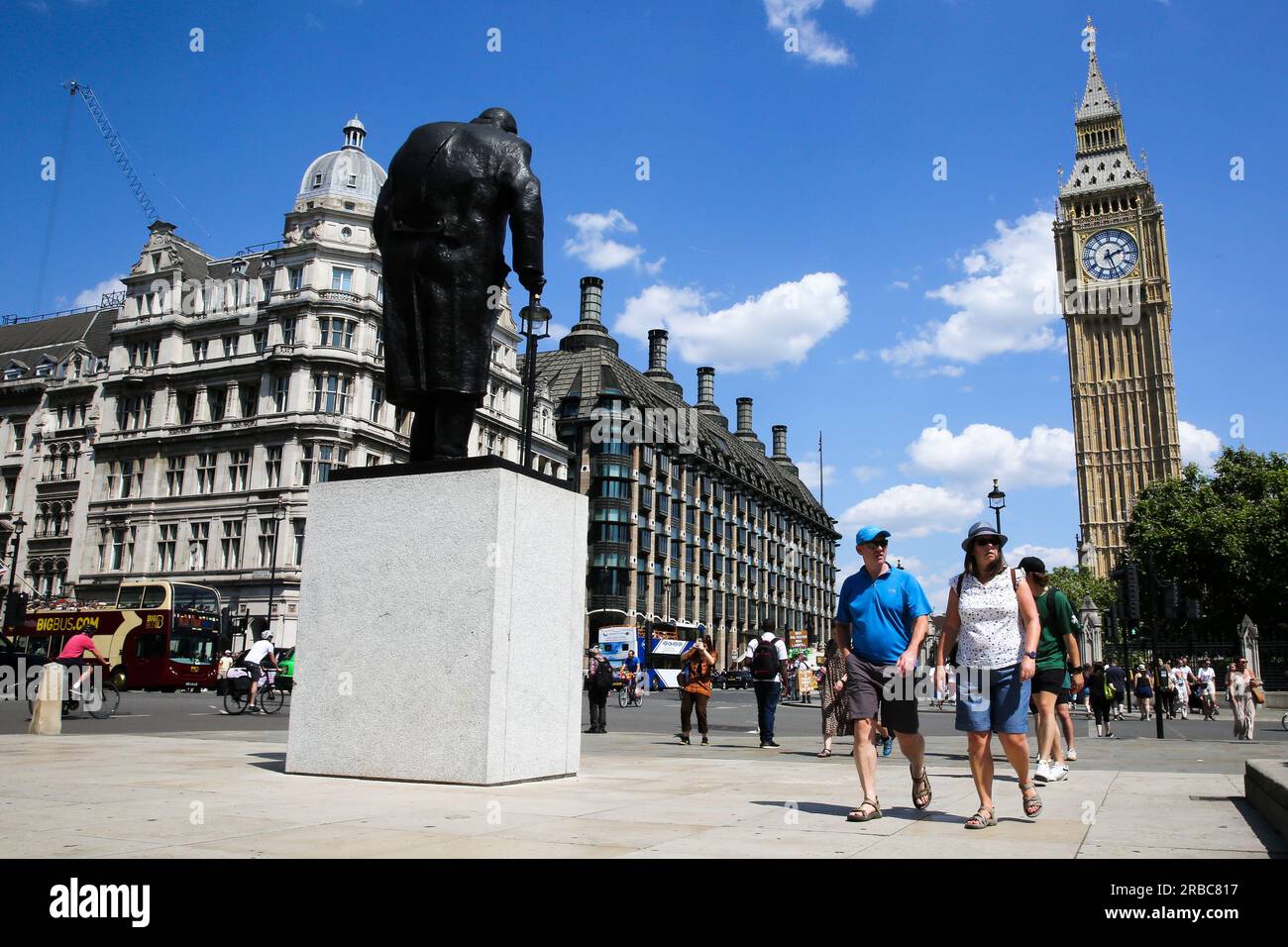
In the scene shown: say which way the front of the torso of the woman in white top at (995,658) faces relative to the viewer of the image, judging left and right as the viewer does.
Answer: facing the viewer

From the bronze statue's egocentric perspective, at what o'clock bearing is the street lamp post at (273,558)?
The street lamp post is roughly at 10 o'clock from the bronze statue.

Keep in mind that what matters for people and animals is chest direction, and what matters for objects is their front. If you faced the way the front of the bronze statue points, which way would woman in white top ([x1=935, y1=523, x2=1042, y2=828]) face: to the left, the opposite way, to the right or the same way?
the opposite way

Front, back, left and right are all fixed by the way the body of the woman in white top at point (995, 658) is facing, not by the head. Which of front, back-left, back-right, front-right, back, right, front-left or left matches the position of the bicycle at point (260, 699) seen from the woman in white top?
back-right

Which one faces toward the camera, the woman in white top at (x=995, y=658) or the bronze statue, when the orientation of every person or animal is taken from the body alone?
the woman in white top

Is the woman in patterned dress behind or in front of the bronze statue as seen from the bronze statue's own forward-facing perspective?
in front

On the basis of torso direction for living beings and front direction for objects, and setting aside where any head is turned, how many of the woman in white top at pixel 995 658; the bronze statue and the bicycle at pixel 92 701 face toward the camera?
1

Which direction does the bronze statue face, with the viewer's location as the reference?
facing away from the viewer and to the right of the viewer
